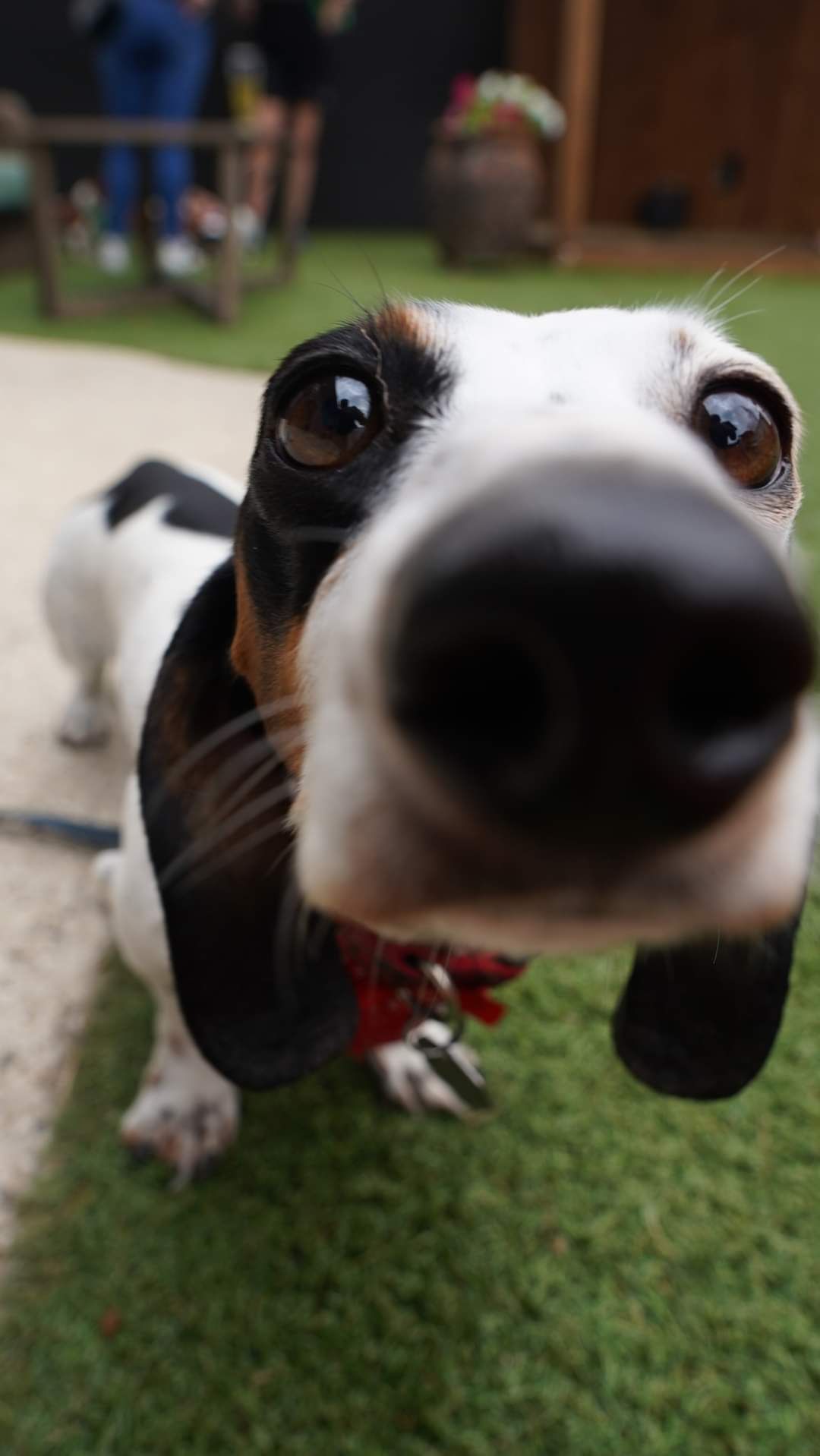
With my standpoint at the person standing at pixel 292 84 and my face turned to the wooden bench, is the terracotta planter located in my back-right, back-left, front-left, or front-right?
back-left
